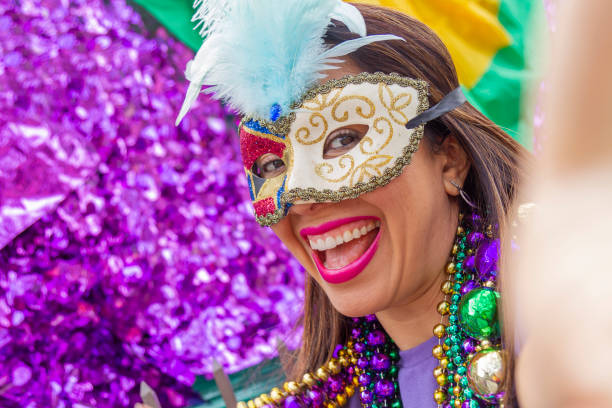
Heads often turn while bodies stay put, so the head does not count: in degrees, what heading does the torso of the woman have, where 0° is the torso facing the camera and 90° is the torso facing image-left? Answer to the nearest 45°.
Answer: approximately 45°
